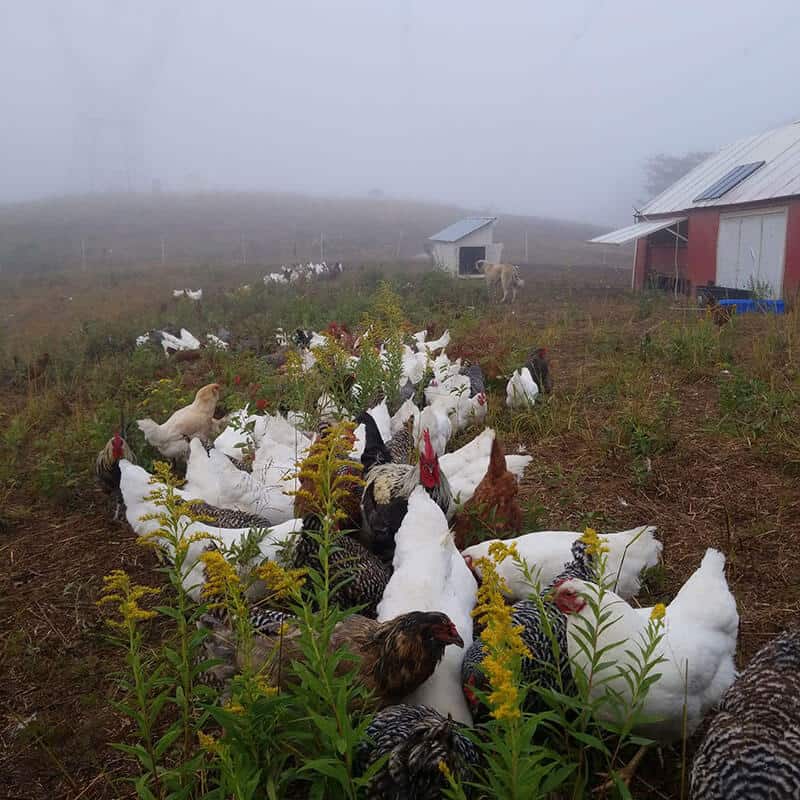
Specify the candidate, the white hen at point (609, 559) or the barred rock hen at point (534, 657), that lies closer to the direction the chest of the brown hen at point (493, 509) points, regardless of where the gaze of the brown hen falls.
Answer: the barred rock hen

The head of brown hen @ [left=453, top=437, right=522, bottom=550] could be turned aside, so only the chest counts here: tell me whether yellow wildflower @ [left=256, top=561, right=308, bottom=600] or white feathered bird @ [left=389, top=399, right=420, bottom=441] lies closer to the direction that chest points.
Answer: the yellow wildflower

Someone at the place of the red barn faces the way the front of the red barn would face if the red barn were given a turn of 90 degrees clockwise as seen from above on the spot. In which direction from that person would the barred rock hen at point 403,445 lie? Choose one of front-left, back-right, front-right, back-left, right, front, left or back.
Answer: back-left

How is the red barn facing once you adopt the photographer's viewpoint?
facing the viewer and to the left of the viewer

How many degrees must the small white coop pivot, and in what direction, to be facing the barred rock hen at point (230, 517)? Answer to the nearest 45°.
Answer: approximately 45° to its right

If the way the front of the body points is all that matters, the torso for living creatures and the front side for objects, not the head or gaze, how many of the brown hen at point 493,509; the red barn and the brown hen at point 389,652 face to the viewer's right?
1

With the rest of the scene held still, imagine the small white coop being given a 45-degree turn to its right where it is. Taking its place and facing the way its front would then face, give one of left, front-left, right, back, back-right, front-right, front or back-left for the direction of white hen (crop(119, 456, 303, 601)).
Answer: front

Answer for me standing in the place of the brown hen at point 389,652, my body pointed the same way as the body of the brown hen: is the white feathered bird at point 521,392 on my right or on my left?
on my left

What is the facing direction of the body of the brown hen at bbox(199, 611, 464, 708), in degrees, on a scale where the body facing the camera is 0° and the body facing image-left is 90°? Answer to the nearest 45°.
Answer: approximately 270°

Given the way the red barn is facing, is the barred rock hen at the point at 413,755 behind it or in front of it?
in front
